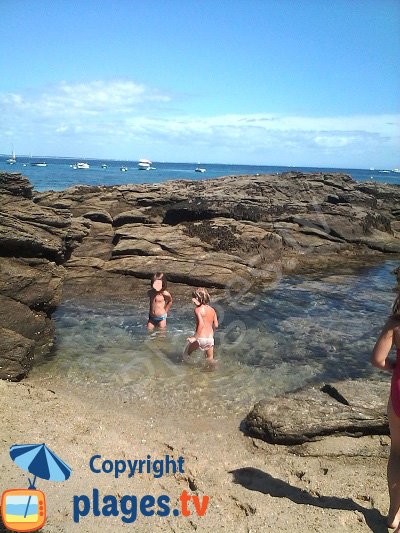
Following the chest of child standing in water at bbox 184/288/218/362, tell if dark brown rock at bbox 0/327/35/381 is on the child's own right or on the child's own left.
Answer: on the child's own left

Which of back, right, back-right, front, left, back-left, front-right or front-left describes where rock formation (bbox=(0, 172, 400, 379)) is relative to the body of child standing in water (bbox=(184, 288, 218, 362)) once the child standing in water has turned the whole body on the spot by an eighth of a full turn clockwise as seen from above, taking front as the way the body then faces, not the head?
front

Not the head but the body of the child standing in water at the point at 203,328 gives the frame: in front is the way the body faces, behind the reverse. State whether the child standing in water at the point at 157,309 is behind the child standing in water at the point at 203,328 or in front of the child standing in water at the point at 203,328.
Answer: in front

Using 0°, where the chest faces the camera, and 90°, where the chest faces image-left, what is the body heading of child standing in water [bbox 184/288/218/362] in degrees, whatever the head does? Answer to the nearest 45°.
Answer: approximately 135°

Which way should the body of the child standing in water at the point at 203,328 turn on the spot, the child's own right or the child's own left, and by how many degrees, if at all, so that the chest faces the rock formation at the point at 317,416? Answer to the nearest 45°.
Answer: approximately 180°

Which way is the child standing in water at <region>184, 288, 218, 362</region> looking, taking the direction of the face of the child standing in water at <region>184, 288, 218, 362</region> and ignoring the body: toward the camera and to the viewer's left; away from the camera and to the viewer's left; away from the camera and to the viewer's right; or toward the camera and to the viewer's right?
away from the camera and to the viewer's left
